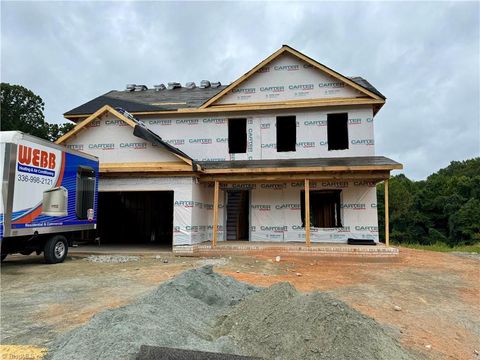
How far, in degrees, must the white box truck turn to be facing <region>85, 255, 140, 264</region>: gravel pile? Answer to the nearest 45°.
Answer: approximately 180°

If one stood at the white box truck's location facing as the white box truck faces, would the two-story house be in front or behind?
behind

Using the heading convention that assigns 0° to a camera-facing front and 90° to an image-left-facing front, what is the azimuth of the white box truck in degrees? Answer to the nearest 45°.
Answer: approximately 45°

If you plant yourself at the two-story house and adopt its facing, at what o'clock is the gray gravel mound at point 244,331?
The gray gravel mound is roughly at 12 o'clock from the two-story house.

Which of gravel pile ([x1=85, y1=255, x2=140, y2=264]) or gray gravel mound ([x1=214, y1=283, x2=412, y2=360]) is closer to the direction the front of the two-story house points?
the gray gravel mound

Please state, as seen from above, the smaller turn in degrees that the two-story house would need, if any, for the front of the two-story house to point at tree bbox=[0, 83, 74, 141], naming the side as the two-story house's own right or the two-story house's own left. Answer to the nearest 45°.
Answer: approximately 135° to the two-story house's own right

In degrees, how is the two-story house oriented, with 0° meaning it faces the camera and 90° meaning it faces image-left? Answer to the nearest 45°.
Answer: approximately 0°
